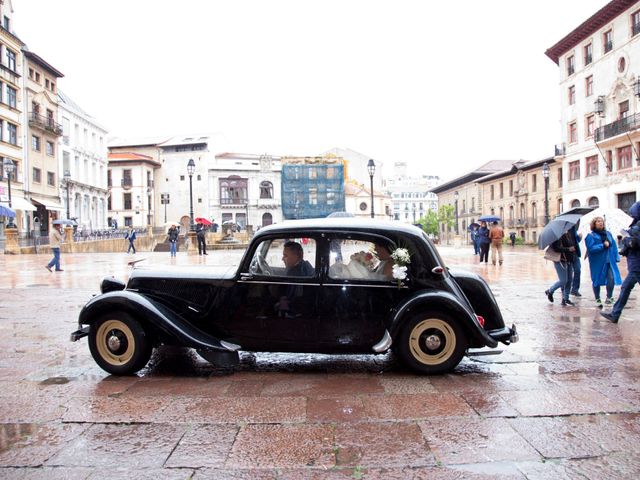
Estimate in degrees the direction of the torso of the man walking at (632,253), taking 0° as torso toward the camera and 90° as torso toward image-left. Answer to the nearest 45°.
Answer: approximately 90°

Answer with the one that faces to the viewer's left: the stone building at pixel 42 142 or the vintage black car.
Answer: the vintage black car

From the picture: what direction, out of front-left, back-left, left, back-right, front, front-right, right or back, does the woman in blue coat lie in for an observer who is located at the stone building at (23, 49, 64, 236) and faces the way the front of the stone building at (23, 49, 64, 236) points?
front-right

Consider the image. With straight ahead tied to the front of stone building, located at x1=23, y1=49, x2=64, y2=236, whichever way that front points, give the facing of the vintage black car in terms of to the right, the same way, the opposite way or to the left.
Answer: the opposite way

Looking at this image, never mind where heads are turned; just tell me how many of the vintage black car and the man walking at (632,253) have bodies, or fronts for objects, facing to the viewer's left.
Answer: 2

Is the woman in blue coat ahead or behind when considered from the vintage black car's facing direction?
behind

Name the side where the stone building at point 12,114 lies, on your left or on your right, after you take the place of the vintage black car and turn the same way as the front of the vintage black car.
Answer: on your right

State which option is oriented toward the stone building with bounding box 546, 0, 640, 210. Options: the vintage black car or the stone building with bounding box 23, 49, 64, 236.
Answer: the stone building with bounding box 23, 49, 64, 236

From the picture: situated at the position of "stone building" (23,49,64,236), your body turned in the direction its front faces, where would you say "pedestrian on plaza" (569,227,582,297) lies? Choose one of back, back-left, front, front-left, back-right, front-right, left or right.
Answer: front-right

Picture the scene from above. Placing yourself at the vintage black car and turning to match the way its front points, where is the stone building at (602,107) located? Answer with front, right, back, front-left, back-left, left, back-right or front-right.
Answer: back-right

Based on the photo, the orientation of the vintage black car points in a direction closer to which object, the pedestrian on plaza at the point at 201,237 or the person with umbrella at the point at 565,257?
the pedestrian on plaza

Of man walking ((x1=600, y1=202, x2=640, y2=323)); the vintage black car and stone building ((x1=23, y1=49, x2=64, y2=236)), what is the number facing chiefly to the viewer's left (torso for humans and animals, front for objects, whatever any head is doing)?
2

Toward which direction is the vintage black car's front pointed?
to the viewer's left
